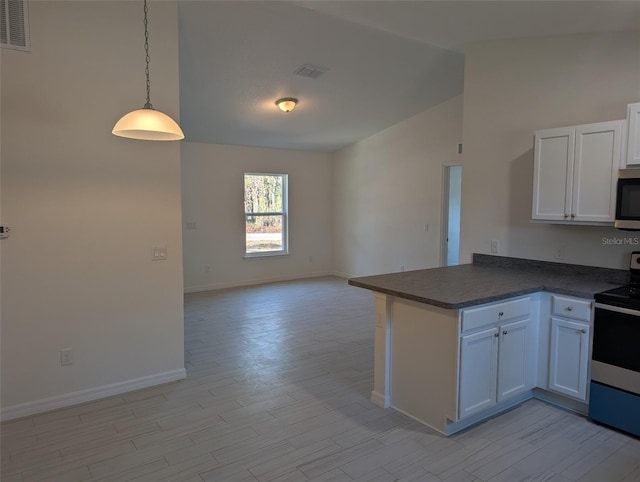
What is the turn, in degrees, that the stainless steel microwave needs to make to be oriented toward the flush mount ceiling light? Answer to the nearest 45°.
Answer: approximately 90° to its right

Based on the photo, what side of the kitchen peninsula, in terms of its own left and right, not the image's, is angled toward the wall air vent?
right

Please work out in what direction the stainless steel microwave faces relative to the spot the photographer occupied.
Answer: facing the viewer

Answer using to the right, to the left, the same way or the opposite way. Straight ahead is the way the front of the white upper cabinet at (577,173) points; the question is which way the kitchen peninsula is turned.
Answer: to the left

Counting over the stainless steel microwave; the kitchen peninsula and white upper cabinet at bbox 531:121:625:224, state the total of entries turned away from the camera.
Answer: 0

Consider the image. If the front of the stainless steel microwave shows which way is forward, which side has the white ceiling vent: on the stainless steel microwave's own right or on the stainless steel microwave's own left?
on the stainless steel microwave's own right

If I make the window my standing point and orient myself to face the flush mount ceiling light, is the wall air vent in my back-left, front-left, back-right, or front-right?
front-right

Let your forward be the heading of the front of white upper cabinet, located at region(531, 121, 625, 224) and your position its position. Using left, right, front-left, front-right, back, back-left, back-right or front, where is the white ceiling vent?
front-right

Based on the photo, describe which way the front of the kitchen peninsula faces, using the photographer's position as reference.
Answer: facing the viewer and to the right of the viewer

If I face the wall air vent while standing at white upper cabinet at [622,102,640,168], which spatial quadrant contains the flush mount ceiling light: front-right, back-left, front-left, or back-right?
front-right

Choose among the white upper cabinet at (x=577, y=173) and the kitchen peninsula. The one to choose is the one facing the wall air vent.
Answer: the white upper cabinet

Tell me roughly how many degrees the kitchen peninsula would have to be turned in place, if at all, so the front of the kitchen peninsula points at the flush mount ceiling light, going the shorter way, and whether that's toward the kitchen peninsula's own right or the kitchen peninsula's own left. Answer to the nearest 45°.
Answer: approximately 180°

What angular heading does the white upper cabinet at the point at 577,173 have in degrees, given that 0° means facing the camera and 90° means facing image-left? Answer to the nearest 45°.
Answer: approximately 45°

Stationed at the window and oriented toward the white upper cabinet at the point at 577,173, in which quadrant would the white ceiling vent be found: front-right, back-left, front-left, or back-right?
front-right

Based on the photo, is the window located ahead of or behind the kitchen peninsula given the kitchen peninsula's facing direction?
behind
